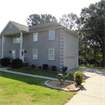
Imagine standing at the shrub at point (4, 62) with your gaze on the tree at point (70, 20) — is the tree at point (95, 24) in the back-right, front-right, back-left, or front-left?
front-right

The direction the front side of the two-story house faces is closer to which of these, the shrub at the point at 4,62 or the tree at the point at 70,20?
the shrub

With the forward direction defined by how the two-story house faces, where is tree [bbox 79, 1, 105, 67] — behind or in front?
behind

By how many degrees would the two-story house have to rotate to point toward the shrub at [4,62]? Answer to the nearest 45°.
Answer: approximately 45° to its right

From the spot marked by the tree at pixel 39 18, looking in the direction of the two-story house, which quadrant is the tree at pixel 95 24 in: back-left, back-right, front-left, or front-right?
front-left

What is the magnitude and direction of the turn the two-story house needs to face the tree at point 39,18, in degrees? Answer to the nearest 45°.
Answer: approximately 135° to its right

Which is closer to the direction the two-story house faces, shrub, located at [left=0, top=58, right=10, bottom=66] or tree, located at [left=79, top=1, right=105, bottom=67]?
the shrub

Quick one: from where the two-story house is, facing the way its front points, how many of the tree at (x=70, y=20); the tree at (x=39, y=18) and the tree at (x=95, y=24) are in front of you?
0

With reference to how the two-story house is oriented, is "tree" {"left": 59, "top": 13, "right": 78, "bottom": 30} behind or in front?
behind
